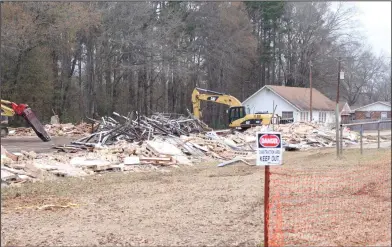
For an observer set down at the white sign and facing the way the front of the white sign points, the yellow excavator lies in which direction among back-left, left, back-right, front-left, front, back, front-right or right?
back

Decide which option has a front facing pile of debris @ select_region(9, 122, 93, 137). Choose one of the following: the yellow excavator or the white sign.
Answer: the yellow excavator

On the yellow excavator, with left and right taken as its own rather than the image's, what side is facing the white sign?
left

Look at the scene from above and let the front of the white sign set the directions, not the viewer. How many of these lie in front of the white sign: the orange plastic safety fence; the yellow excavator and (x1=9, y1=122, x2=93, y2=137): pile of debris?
0

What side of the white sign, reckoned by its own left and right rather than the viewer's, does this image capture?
front

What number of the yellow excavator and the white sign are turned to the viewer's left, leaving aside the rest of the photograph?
1

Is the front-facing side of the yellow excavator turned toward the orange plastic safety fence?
no

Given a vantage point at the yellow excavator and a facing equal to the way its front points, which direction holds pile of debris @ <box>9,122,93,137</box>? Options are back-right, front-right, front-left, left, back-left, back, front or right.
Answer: front

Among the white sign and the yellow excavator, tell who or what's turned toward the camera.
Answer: the white sign

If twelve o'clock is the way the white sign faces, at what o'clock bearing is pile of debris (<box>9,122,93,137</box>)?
The pile of debris is roughly at 5 o'clock from the white sign.

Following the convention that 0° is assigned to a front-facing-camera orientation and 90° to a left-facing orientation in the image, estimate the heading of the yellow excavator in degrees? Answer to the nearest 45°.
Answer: approximately 90°

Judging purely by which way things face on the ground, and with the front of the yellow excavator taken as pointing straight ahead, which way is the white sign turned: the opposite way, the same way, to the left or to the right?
to the left
